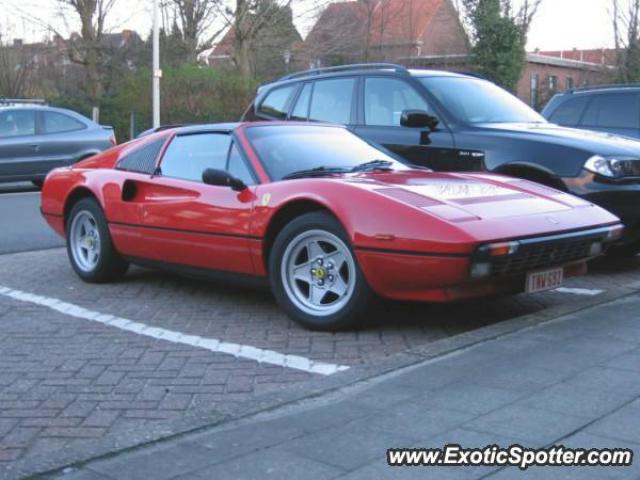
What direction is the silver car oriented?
to the viewer's left

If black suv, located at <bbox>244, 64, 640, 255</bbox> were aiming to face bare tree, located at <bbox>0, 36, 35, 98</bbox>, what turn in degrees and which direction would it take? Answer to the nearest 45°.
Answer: approximately 180°

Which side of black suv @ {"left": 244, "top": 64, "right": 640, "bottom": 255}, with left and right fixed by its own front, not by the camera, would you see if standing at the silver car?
back

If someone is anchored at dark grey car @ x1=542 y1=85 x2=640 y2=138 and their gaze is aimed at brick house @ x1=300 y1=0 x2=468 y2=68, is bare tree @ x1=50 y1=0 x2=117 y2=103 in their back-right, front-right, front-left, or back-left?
front-left

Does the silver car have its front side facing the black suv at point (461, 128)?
no

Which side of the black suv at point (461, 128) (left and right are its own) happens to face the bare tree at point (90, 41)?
back

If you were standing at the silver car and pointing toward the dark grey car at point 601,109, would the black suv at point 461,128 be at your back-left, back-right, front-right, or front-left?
front-right

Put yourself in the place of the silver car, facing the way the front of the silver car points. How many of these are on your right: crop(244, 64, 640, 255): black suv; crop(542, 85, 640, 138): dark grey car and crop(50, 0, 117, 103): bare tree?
1

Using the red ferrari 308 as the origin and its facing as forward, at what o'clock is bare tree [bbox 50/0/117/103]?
The bare tree is roughly at 7 o'clock from the red ferrari 308.

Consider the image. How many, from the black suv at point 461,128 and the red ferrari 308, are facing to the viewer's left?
0

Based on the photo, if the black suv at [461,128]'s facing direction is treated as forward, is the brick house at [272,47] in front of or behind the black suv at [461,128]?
behind

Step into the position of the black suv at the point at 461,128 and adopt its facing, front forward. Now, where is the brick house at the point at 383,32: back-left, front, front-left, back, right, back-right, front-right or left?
back-left

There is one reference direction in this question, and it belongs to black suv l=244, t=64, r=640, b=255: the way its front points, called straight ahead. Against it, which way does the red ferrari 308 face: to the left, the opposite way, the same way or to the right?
the same way

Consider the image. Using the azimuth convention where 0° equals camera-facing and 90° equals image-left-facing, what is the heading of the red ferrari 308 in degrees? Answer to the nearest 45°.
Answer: approximately 315°

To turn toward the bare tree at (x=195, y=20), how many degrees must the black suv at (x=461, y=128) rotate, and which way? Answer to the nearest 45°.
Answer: approximately 135° to its left

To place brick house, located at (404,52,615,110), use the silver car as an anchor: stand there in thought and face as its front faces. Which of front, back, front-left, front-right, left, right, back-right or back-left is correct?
back-right

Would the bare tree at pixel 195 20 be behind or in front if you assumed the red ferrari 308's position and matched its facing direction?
behind
